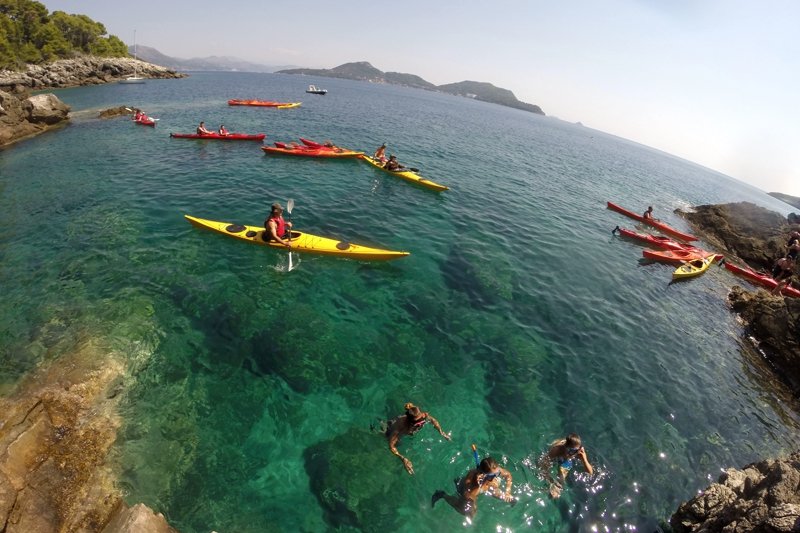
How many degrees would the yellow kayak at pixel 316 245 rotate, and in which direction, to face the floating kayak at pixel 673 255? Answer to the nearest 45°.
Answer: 0° — it already faces it

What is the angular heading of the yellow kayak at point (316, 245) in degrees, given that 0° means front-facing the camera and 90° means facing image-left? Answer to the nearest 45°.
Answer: approximately 270°

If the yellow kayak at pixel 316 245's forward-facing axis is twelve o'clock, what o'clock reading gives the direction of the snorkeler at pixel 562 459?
The snorkeler is roughly at 2 o'clock from the yellow kayak.

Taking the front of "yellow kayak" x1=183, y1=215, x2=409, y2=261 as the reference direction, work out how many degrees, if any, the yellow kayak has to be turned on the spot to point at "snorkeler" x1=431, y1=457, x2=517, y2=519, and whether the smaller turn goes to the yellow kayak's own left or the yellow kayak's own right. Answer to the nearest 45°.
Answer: approximately 90° to the yellow kayak's own right

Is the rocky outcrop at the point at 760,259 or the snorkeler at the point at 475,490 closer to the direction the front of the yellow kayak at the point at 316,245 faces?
the rocky outcrop

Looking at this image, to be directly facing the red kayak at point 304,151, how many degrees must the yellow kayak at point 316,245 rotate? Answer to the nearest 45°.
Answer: approximately 90° to its left

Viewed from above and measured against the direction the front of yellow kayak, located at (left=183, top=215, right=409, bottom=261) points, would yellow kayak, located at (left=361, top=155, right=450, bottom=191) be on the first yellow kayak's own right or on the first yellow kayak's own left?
on the first yellow kayak's own left

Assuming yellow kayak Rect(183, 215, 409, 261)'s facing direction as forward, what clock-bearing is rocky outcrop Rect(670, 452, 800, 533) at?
The rocky outcrop is roughly at 2 o'clock from the yellow kayak.

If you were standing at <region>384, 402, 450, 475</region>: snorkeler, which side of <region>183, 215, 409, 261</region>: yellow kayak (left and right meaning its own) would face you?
right
